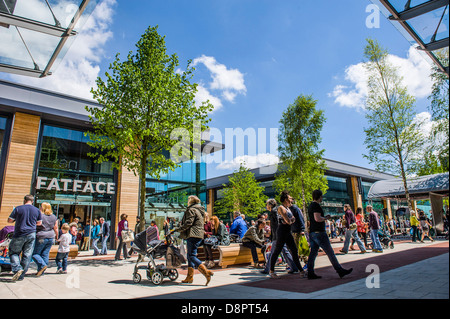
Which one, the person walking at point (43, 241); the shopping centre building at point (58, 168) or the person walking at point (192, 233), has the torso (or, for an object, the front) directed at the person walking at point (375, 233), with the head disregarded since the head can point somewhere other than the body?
the shopping centre building

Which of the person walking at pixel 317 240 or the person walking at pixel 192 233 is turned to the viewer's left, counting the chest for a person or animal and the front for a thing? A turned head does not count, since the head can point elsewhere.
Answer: the person walking at pixel 192 233

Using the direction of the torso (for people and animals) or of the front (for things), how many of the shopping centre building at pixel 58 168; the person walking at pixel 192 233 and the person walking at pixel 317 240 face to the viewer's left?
1

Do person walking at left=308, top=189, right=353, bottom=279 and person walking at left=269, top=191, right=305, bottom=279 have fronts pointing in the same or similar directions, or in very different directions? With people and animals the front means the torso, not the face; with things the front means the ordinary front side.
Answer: same or similar directions

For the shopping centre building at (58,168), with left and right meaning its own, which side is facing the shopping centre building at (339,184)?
left

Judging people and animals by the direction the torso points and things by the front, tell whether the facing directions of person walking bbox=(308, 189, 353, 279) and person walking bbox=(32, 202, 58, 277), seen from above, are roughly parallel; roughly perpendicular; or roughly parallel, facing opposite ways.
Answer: roughly parallel, facing opposite ways

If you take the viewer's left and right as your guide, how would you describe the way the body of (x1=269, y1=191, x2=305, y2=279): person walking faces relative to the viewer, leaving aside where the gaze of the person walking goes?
facing to the right of the viewer

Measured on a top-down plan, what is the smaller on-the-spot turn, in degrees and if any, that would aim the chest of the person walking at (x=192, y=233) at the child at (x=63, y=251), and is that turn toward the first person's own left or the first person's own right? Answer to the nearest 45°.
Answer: approximately 45° to the first person's own right

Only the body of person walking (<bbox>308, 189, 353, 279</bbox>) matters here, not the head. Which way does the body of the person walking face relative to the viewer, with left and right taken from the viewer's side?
facing to the right of the viewer

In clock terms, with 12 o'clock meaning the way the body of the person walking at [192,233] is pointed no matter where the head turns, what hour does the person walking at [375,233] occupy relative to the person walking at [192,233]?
the person walking at [375,233] is roughly at 5 o'clock from the person walking at [192,233].

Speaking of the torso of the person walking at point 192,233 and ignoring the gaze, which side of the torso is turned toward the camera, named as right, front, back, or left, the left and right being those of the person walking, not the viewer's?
left
